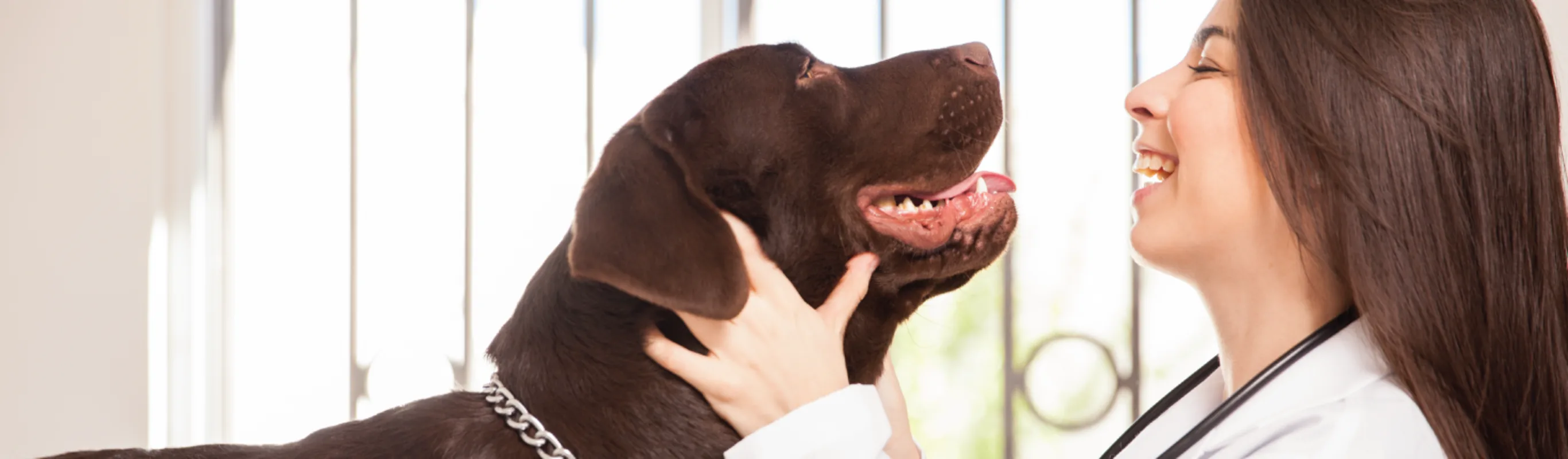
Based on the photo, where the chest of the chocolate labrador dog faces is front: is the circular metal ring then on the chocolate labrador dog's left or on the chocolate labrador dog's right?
on the chocolate labrador dog's left

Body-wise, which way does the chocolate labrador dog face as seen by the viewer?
to the viewer's right

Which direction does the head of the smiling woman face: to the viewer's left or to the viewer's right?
to the viewer's left

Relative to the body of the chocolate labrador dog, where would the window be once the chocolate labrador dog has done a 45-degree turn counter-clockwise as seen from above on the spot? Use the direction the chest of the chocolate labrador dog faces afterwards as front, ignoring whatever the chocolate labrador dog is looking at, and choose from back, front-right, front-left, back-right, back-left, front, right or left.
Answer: front-left

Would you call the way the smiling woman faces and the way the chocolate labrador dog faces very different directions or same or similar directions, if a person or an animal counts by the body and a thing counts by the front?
very different directions

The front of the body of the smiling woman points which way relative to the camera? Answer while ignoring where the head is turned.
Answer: to the viewer's left

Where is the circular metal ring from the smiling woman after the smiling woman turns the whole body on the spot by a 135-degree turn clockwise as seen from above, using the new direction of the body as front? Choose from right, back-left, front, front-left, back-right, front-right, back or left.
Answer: front-left
